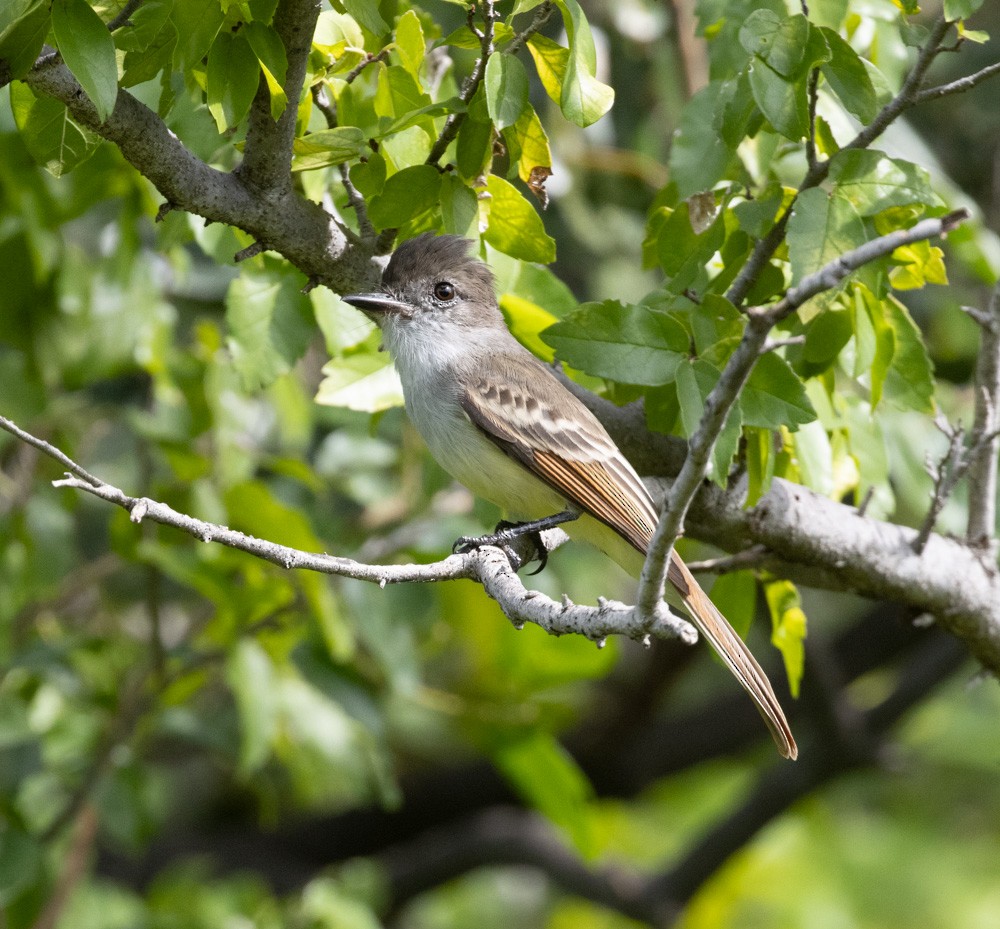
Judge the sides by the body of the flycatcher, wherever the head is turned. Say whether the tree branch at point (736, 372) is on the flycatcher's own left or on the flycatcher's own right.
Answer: on the flycatcher's own left

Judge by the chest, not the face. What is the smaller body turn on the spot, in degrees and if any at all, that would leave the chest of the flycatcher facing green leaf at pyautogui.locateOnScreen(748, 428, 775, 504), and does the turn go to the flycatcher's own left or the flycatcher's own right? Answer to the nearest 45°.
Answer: approximately 135° to the flycatcher's own left

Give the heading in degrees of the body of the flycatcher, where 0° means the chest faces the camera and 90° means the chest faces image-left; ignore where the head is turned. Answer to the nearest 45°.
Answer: approximately 90°

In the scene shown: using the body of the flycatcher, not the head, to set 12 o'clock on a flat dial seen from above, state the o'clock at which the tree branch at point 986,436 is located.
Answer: The tree branch is roughly at 6 o'clock from the flycatcher.
